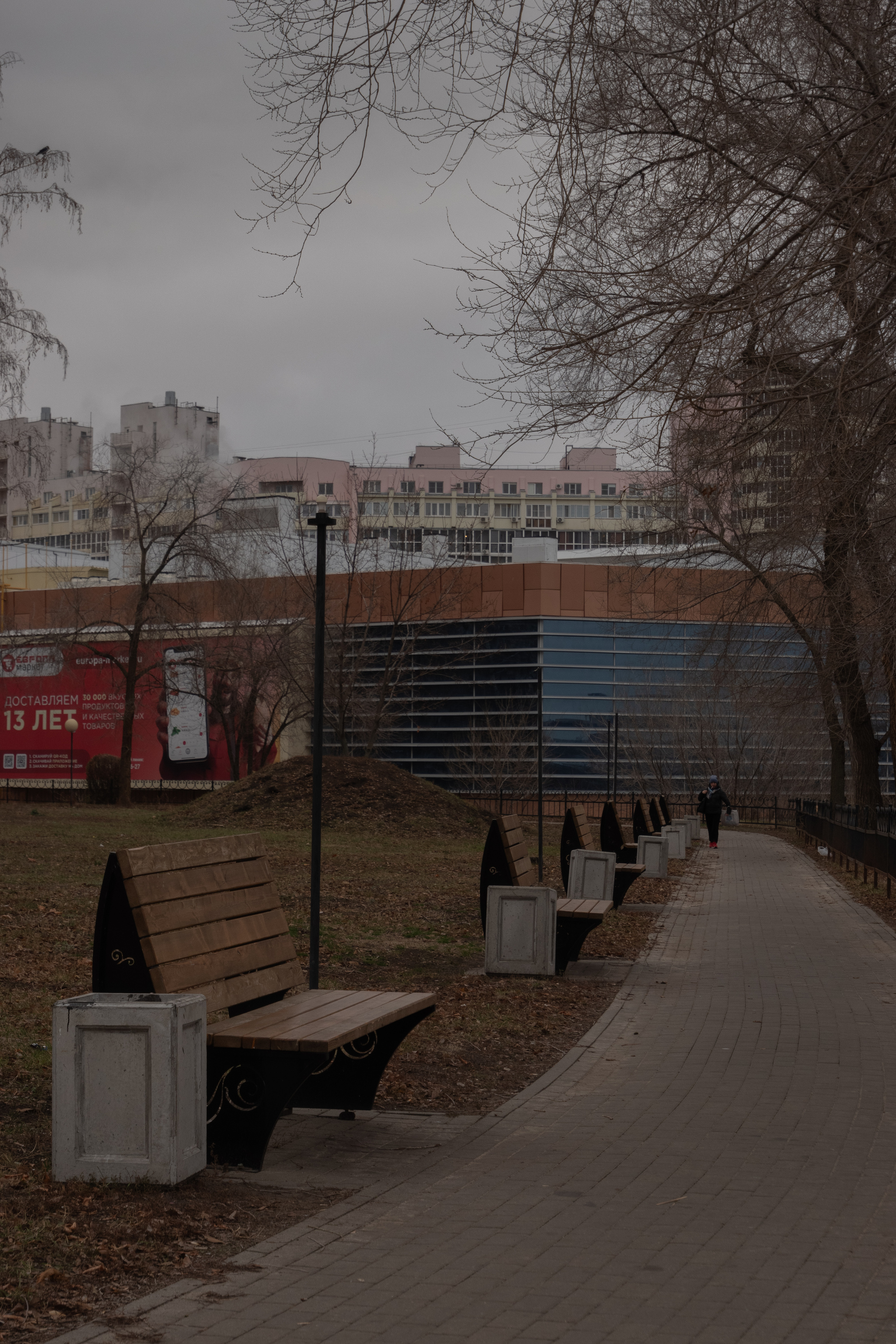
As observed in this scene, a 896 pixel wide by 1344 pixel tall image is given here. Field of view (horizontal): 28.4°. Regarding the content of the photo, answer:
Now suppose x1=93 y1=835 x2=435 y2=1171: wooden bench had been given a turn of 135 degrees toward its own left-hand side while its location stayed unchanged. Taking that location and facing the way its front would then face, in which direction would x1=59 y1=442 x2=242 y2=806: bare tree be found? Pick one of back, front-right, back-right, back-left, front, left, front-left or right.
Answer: front

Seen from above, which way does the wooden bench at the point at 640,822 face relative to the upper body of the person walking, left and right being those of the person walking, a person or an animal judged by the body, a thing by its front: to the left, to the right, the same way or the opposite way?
to the left

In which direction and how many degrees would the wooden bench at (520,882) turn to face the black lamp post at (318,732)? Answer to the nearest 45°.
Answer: approximately 90° to its right

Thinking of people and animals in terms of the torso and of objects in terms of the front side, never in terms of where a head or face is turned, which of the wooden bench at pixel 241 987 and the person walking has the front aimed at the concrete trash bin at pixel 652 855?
the person walking

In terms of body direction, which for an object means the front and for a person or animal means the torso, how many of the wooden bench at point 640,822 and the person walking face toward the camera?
1

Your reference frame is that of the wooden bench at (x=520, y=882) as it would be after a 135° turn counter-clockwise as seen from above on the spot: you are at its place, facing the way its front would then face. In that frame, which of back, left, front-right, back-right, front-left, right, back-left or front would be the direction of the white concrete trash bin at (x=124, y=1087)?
back-left

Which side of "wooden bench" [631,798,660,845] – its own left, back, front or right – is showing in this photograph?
right

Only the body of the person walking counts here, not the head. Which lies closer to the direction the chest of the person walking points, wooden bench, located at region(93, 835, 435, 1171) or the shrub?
the wooden bench

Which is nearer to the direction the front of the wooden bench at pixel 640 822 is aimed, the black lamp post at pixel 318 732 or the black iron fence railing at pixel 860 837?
the black iron fence railing

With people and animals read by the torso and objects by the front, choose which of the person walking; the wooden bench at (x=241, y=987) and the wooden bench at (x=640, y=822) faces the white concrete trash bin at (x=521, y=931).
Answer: the person walking

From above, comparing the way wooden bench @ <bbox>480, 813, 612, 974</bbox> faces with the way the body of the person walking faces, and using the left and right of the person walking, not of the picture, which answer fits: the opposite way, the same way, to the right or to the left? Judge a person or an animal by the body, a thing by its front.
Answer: to the left

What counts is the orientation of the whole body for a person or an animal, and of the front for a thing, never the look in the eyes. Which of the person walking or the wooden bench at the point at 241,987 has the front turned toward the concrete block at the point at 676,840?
the person walking

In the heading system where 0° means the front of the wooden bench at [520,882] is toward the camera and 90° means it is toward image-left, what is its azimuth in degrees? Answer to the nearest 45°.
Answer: approximately 270°
